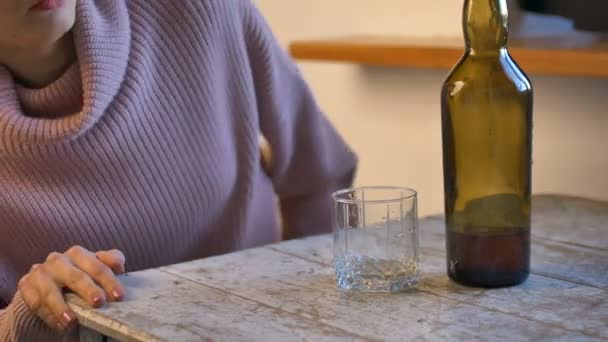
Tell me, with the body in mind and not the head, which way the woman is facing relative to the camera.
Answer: toward the camera

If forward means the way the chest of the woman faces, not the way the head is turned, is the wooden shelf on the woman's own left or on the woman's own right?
on the woman's own left

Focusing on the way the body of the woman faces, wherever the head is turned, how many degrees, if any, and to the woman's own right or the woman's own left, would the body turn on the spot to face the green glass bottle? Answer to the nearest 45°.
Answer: approximately 45° to the woman's own left

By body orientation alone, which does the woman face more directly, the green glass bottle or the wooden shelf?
the green glass bottle
